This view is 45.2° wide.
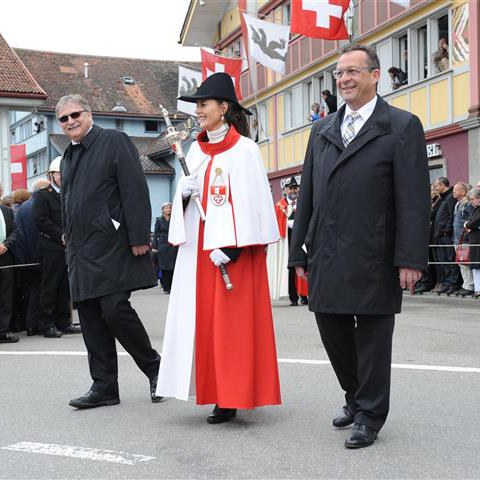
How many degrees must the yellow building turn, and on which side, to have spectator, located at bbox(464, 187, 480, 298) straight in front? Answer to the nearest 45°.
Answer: approximately 45° to its left

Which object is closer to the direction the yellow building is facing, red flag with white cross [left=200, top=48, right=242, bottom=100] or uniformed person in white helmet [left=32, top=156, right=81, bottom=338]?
the uniformed person in white helmet

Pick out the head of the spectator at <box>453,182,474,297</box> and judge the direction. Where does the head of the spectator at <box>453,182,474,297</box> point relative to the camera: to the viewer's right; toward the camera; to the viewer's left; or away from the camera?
to the viewer's left

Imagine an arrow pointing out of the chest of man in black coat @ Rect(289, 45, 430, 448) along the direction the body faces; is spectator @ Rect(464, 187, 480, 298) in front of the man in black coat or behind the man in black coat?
behind

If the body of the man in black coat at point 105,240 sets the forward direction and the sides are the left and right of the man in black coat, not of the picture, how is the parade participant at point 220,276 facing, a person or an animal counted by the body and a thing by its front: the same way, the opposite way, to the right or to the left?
the same way

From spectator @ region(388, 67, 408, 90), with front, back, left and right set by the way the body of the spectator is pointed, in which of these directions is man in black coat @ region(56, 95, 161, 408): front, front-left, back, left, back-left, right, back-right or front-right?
front-left

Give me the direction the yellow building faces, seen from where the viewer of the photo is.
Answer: facing the viewer and to the left of the viewer

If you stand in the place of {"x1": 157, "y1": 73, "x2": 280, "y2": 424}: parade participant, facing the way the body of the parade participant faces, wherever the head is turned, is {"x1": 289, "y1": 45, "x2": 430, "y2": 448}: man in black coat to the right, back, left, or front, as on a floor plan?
left

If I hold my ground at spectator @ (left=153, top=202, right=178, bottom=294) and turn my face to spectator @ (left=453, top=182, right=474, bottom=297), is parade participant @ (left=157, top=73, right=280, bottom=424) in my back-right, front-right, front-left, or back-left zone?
front-right

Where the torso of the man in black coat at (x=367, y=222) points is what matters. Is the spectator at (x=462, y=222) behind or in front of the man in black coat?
behind

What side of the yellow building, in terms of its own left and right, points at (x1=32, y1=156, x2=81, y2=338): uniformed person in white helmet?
front

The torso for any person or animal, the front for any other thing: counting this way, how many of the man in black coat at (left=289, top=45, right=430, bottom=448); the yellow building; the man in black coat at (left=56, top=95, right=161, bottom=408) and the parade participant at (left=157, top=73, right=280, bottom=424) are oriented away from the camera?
0

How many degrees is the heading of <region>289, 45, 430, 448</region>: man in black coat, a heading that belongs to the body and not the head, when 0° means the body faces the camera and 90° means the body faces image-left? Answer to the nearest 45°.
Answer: approximately 45°

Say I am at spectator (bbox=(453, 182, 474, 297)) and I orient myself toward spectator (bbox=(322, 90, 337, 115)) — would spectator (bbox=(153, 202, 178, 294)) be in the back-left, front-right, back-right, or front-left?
front-left

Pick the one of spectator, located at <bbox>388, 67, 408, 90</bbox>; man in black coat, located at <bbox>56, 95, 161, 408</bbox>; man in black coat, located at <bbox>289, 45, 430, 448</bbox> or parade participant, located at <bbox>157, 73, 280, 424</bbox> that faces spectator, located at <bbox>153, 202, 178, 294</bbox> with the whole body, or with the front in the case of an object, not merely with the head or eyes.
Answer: spectator, located at <bbox>388, 67, 408, 90</bbox>

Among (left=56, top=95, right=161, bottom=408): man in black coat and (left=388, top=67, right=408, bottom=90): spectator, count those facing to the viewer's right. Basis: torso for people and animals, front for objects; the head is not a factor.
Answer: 0
